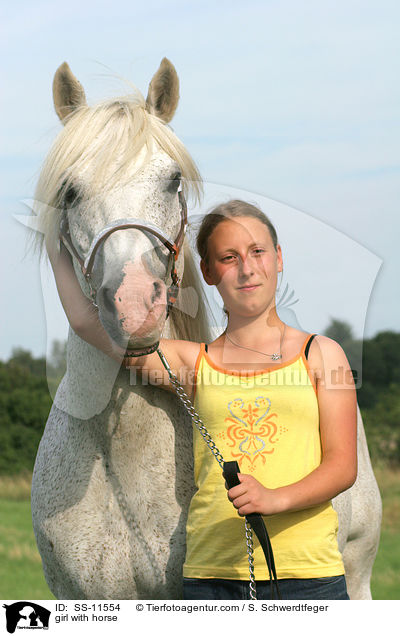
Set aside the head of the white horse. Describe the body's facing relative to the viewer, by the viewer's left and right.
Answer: facing the viewer and to the left of the viewer

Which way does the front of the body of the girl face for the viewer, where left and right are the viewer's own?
facing the viewer

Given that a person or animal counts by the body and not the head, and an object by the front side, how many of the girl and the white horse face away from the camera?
0

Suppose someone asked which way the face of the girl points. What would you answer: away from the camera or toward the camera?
toward the camera
